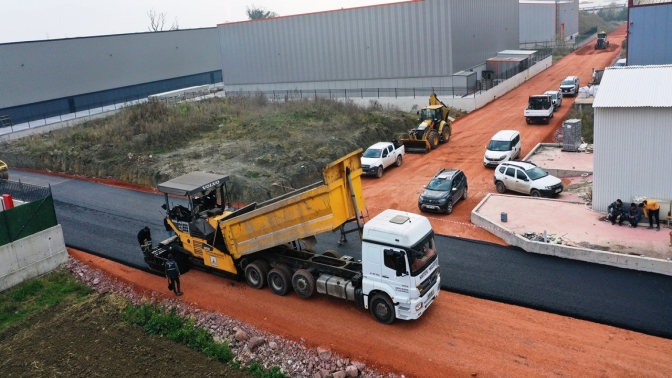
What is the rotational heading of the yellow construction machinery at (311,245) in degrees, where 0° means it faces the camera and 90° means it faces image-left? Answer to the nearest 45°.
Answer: approximately 315°

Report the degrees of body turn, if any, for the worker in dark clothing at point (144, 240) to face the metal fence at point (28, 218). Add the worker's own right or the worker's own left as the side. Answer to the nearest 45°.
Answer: approximately 135° to the worker's own left

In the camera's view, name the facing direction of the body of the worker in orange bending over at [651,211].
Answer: to the viewer's left

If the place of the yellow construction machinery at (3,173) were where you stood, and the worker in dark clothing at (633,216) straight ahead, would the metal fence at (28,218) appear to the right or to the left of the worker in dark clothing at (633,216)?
right

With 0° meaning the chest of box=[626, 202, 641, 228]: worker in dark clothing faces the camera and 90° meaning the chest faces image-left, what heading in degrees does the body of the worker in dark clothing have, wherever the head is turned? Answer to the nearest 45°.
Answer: approximately 45°

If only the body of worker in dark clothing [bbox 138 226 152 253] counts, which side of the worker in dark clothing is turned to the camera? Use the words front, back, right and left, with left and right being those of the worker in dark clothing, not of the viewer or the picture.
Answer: right

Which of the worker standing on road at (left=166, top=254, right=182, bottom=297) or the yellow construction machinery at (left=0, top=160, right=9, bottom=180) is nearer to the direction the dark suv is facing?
the worker standing on road

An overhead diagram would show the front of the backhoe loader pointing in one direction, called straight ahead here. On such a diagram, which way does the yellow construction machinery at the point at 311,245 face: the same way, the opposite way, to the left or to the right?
to the left

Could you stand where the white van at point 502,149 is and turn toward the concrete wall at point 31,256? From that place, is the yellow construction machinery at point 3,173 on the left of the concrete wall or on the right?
right

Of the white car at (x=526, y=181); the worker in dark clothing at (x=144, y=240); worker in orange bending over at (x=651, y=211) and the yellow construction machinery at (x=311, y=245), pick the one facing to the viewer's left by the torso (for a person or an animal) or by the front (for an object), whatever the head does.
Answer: the worker in orange bending over
